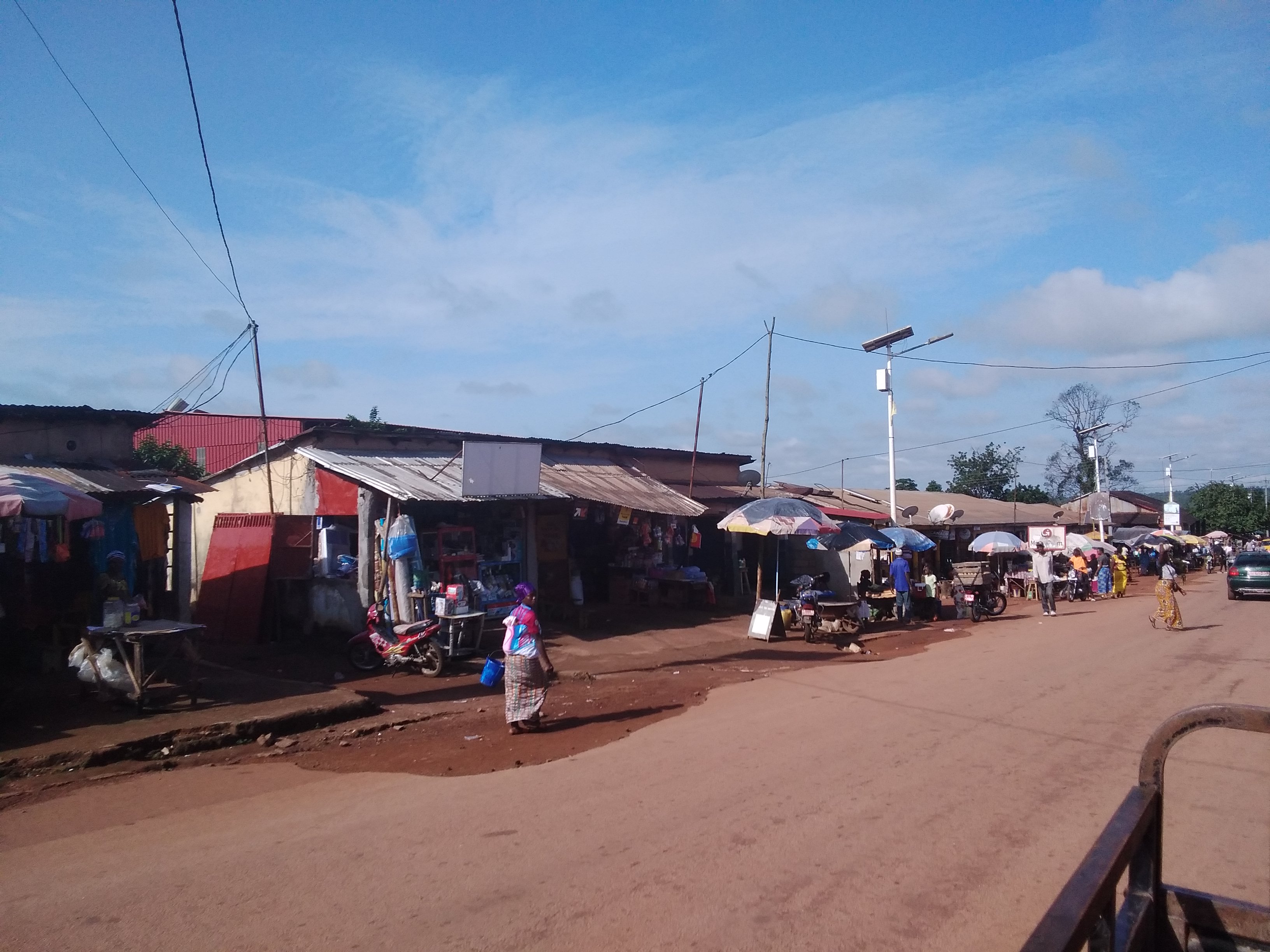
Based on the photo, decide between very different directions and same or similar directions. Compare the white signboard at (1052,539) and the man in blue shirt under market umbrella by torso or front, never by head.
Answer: very different directions

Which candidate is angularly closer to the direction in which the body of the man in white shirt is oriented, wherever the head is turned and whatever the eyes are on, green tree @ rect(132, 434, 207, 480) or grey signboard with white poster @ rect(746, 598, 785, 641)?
the grey signboard with white poster

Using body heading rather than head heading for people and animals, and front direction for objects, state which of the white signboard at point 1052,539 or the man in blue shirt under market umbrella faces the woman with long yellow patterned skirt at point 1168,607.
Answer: the white signboard

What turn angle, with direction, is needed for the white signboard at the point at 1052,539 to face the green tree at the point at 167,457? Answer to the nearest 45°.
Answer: approximately 45° to its right

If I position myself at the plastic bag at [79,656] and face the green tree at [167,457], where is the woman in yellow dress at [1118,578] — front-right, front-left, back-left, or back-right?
front-right

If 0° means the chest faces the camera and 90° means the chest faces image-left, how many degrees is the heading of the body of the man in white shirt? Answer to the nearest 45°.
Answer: approximately 0°

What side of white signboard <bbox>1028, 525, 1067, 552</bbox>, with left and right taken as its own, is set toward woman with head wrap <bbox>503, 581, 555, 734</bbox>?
front

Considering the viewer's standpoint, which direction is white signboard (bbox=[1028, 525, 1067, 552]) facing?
facing the viewer

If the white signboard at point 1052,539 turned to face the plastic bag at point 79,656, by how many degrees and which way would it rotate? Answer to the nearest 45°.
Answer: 0° — it already faces it

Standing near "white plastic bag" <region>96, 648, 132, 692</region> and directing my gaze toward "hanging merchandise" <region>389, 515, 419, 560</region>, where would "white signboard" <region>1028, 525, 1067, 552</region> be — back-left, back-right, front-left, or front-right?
front-right
